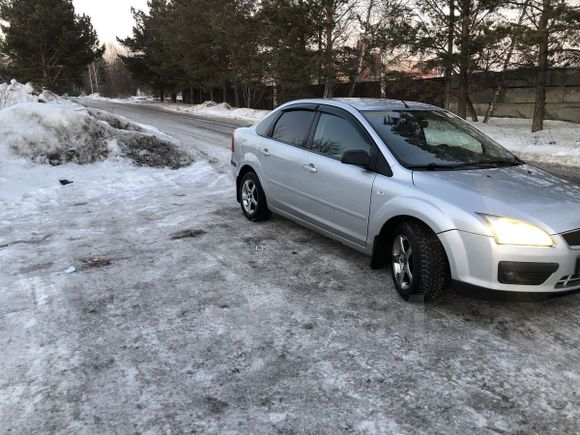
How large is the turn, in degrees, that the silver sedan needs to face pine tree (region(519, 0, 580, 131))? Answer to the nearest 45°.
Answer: approximately 135° to its left

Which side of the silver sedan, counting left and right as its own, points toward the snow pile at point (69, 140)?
back

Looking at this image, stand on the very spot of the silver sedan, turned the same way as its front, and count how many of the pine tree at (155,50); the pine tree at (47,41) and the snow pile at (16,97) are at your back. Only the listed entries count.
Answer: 3

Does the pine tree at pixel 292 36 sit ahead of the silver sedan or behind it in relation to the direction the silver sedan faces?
behind

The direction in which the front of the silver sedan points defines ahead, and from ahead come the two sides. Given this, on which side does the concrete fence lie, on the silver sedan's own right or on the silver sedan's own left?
on the silver sedan's own left

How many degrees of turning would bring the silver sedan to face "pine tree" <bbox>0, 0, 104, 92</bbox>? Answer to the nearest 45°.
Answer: approximately 180°

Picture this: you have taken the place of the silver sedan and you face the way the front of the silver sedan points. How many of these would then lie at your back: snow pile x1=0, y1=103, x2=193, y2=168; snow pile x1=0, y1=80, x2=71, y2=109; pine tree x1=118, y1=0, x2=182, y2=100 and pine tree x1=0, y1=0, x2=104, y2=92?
4

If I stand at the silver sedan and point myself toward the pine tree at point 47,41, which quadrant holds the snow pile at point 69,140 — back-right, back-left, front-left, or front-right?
front-left

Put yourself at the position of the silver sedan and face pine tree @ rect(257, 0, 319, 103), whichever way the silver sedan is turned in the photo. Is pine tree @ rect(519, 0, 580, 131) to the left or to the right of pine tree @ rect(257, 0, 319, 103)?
right

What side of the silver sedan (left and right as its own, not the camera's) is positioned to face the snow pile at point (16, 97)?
back

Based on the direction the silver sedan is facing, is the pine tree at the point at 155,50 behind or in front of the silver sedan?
behind

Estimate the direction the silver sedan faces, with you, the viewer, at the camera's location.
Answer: facing the viewer and to the right of the viewer
